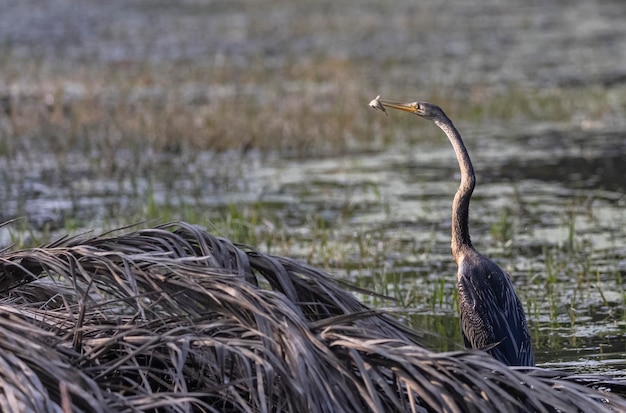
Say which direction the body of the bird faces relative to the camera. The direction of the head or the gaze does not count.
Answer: to the viewer's left
